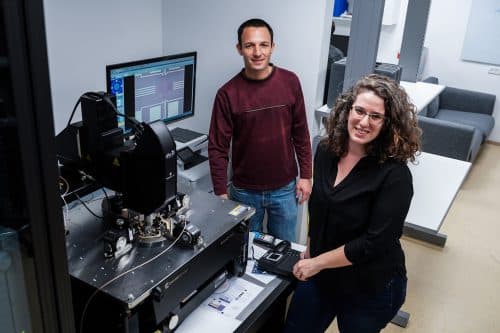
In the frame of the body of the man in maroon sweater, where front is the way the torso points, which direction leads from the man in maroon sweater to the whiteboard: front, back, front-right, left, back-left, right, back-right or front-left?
back-left

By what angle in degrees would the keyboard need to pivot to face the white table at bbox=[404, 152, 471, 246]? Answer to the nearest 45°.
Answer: approximately 45° to its left

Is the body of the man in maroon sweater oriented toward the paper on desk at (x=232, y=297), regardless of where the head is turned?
yes

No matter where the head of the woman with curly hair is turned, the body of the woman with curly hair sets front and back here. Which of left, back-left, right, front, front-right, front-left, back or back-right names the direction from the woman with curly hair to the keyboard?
right

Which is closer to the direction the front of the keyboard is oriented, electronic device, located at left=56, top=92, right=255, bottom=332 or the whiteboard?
the electronic device

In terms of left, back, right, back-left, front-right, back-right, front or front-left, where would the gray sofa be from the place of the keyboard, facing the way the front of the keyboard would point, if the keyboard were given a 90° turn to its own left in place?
front

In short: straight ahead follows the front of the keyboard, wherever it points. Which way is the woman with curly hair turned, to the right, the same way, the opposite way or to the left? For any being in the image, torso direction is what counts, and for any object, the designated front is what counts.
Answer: to the right

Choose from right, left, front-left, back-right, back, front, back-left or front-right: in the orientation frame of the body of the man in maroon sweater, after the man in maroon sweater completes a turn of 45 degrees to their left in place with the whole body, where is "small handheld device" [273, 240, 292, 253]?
front-right

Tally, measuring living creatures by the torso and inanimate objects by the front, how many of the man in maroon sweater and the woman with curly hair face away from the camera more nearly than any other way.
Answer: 0

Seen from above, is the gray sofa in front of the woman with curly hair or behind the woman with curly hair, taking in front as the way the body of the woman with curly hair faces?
behind

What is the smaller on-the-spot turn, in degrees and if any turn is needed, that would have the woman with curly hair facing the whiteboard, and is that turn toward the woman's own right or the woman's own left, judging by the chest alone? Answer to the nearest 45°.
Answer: approximately 135° to the woman's own right

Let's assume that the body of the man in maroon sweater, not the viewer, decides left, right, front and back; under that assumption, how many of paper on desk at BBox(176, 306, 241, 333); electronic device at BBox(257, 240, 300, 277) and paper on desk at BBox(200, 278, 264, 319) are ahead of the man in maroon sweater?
3
